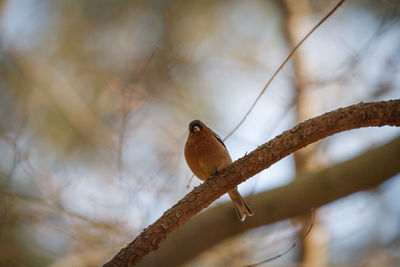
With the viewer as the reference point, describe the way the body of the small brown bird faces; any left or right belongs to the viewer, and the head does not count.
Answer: facing the viewer and to the left of the viewer

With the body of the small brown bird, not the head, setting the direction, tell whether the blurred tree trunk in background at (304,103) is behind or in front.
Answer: behind
